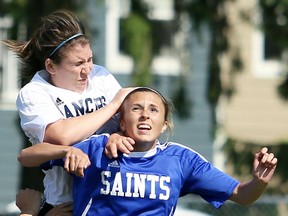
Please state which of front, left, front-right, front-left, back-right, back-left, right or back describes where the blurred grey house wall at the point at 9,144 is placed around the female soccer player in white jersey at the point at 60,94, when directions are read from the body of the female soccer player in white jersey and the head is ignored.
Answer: back-left

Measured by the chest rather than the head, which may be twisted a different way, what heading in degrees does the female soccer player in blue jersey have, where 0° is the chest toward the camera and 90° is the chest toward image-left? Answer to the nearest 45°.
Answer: approximately 0°

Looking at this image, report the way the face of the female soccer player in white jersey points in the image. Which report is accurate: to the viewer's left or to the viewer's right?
to the viewer's right

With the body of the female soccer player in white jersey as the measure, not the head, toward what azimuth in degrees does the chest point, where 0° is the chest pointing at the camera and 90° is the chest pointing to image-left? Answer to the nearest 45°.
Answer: approximately 315°

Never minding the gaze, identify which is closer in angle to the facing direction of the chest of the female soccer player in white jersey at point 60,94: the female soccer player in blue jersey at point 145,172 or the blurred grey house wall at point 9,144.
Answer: the female soccer player in blue jersey

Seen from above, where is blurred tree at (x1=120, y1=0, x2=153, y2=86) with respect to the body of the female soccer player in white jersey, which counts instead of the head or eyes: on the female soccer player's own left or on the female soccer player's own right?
on the female soccer player's own left

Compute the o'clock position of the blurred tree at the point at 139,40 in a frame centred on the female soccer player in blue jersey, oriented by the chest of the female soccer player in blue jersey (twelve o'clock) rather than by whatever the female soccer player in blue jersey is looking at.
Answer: The blurred tree is roughly at 6 o'clock from the female soccer player in blue jersey.

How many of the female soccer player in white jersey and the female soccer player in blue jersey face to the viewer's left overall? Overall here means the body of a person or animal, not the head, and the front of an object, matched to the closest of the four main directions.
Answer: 0
